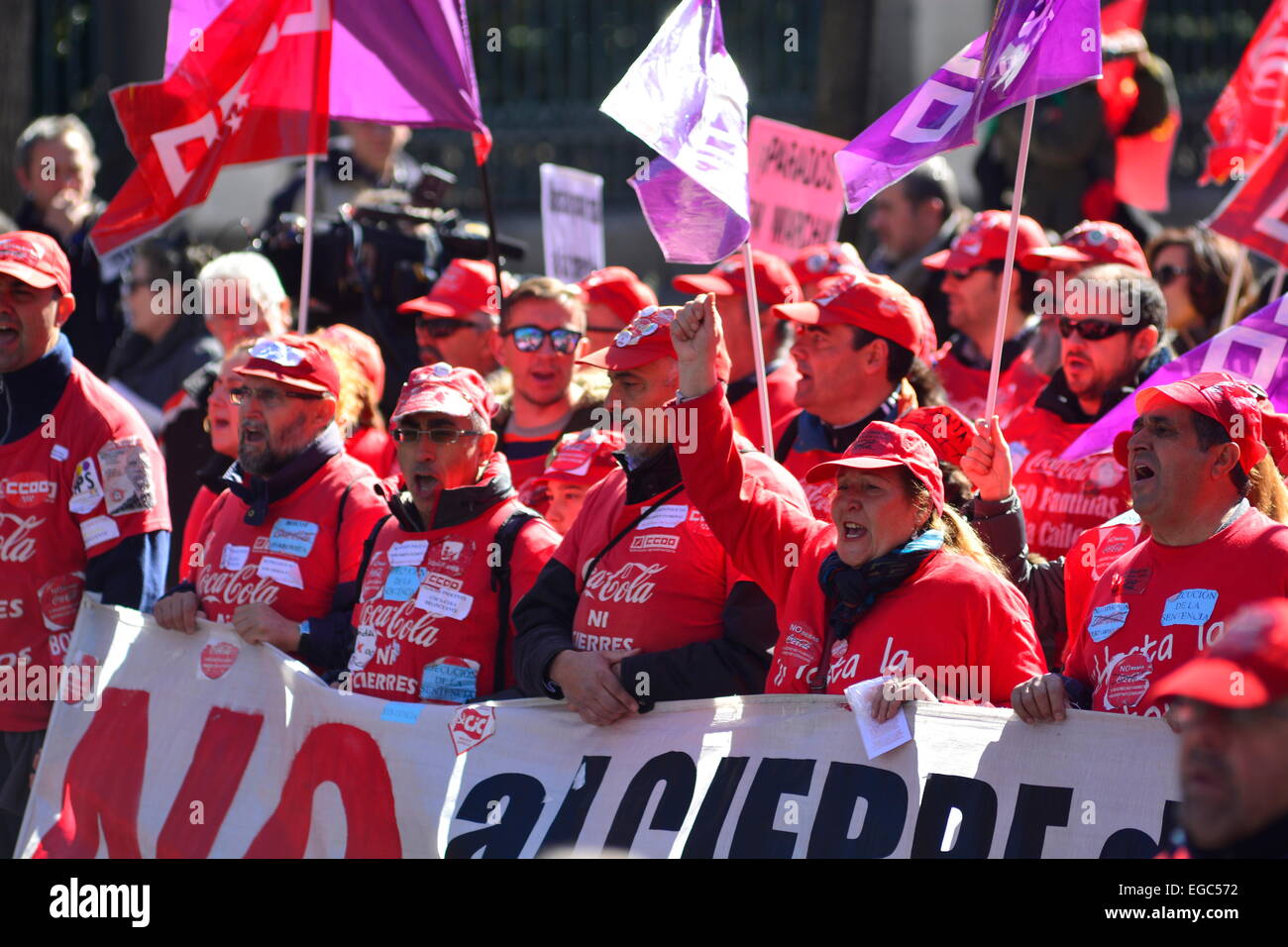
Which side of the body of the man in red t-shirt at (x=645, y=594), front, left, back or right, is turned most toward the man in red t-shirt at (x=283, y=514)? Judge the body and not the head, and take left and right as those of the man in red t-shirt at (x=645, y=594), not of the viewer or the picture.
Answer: right

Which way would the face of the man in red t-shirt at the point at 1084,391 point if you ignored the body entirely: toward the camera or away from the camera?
toward the camera

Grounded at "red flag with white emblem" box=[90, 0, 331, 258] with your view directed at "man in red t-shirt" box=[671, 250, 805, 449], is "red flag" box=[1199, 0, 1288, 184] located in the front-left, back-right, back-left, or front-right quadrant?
front-left

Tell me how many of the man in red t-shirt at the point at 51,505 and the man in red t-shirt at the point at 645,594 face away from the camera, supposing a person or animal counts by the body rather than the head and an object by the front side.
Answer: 0

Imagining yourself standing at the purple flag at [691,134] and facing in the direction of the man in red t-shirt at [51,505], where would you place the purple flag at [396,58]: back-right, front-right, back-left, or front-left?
front-right

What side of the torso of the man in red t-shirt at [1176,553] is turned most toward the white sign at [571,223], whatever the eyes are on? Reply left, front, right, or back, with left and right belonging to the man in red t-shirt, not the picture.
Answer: right

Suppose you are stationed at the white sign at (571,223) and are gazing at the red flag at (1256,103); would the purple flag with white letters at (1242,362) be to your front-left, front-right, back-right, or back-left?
front-right

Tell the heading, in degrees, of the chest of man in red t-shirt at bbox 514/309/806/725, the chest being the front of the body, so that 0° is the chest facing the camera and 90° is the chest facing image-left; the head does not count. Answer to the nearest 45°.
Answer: approximately 45°

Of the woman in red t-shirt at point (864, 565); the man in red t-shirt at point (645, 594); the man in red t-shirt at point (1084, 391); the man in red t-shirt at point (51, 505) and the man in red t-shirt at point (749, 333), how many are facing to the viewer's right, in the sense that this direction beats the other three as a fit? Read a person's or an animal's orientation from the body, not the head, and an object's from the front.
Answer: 0
